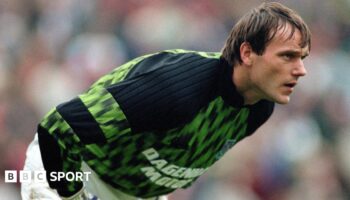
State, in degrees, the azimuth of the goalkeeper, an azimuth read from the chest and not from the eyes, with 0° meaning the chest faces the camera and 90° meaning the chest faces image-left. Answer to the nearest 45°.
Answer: approximately 315°
